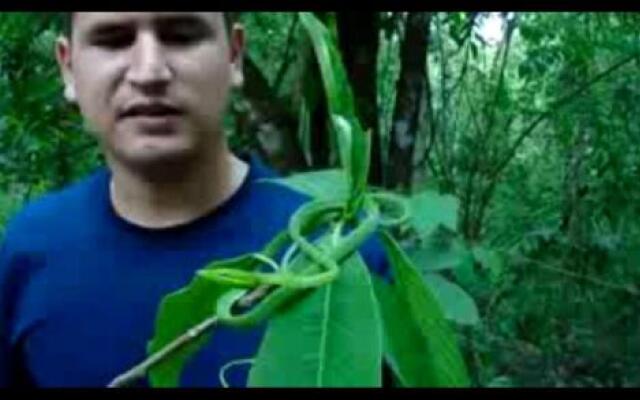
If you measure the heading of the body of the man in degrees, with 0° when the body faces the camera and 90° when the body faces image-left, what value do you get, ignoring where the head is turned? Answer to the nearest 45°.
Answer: approximately 0°

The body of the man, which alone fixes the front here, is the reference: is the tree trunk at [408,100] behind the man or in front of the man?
behind
